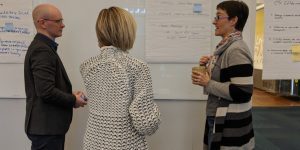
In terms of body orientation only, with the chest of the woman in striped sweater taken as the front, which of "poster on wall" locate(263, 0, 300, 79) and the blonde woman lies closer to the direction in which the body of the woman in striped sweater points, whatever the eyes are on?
the blonde woman

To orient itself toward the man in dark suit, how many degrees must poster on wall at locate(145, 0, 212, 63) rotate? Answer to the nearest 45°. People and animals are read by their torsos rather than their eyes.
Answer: approximately 45° to its right

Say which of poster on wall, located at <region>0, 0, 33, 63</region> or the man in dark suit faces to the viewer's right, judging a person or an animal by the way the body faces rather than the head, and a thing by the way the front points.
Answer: the man in dark suit

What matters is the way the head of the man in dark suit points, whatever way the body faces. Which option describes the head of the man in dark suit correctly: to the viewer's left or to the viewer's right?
to the viewer's right

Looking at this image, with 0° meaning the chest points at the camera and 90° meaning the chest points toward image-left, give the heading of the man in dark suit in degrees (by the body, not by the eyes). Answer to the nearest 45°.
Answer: approximately 270°

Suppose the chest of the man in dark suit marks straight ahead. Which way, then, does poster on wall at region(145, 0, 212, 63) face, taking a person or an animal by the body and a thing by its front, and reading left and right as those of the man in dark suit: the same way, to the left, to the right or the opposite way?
to the right
